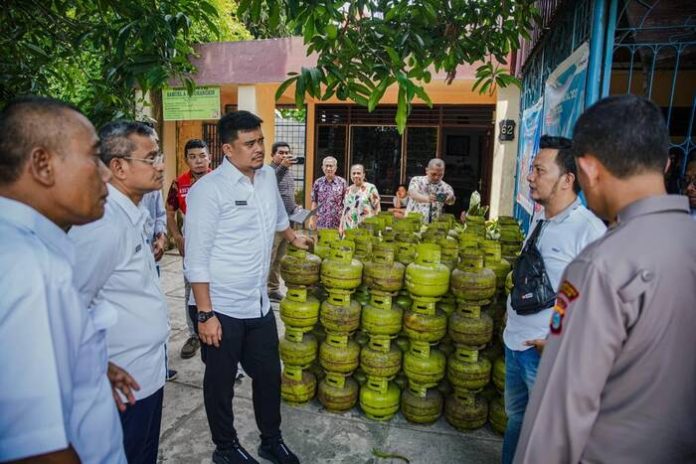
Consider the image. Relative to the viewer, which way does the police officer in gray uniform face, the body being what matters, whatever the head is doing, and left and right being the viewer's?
facing away from the viewer and to the left of the viewer

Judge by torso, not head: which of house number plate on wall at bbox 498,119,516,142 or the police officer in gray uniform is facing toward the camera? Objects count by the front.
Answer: the house number plate on wall

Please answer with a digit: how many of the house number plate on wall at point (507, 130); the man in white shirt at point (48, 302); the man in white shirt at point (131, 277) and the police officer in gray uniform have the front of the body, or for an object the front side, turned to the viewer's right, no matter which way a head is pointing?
2

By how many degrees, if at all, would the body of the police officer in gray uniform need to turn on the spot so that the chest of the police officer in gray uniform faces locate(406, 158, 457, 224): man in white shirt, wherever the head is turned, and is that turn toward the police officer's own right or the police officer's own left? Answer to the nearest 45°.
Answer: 0° — they already face them

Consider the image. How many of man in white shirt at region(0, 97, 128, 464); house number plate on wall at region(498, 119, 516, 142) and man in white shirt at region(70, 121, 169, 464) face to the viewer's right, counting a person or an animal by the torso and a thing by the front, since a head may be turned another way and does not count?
2

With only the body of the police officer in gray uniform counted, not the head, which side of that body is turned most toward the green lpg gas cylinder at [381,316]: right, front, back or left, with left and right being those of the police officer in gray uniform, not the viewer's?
front

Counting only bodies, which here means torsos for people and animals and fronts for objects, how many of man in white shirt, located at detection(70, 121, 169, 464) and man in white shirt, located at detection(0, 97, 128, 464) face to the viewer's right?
2

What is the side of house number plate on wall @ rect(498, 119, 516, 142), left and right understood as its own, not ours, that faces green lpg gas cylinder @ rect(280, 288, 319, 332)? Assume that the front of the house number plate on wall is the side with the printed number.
front

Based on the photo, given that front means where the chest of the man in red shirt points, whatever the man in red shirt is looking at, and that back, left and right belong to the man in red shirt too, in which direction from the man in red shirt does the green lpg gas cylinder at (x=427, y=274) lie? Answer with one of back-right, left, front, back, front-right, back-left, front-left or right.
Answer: front

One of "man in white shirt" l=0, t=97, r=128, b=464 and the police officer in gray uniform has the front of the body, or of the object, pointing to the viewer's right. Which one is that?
the man in white shirt

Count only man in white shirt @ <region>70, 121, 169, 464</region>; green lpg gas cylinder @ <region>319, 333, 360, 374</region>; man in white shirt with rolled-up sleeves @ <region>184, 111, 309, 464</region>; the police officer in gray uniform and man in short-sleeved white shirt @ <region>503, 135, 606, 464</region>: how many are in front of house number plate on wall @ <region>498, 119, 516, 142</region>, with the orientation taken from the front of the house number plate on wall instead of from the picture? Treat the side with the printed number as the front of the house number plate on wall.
5

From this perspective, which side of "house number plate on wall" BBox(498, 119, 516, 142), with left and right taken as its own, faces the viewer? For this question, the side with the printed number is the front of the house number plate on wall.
front

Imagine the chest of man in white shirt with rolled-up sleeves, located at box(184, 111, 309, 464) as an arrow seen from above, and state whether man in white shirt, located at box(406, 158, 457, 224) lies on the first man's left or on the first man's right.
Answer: on the first man's left

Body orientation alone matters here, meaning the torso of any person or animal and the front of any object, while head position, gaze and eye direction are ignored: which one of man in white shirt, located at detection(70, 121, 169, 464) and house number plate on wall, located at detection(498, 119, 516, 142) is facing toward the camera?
the house number plate on wall

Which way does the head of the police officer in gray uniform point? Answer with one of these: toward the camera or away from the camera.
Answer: away from the camera

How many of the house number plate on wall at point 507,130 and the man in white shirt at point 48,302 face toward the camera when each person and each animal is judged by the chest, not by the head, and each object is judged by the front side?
1

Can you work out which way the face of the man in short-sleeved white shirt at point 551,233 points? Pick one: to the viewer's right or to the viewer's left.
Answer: to the viewer's left

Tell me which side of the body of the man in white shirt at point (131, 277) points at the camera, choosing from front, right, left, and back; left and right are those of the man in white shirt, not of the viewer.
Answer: right

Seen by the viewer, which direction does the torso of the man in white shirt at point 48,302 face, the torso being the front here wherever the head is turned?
to the viewer's right
